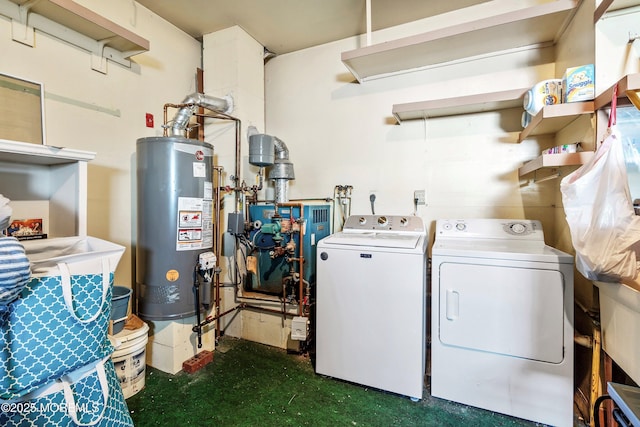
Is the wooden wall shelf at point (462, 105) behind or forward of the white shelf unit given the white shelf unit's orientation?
forward

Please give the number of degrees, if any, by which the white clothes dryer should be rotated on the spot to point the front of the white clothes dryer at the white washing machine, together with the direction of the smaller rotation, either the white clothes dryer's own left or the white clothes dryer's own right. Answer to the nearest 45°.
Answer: approximately 90° to the white clothes dryer's own right

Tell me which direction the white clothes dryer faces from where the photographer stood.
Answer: facing the viewer

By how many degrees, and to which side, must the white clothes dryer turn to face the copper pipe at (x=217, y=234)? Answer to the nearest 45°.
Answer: approximately 90° to its right

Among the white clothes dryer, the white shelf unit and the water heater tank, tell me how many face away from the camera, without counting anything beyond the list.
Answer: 0

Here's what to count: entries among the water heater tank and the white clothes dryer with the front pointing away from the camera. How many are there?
0

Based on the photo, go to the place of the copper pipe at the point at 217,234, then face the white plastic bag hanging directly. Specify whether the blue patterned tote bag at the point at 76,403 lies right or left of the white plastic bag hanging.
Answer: right

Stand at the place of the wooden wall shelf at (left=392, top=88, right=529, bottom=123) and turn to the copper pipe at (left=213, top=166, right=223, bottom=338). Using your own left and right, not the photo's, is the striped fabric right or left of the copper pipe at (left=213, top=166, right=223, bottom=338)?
left

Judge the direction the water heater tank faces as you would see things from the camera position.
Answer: facing the viewer and to the right of the viewer

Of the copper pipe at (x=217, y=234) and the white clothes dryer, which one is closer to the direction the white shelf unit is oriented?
the white clothes dryer
